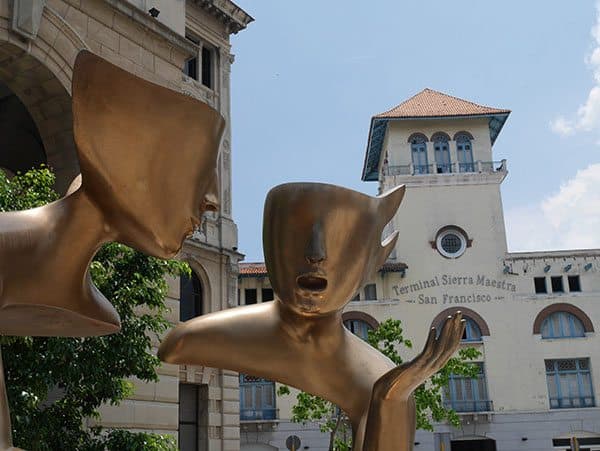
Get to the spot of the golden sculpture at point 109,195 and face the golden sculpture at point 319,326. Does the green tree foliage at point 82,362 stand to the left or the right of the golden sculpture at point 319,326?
left

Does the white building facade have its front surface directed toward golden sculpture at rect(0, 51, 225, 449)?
yes

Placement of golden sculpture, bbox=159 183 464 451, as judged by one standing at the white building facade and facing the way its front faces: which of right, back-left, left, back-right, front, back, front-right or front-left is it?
front

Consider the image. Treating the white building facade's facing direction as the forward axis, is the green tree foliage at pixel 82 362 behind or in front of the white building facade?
in front

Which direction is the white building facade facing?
toward the camera

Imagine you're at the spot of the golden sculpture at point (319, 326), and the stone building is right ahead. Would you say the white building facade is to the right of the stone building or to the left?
right
